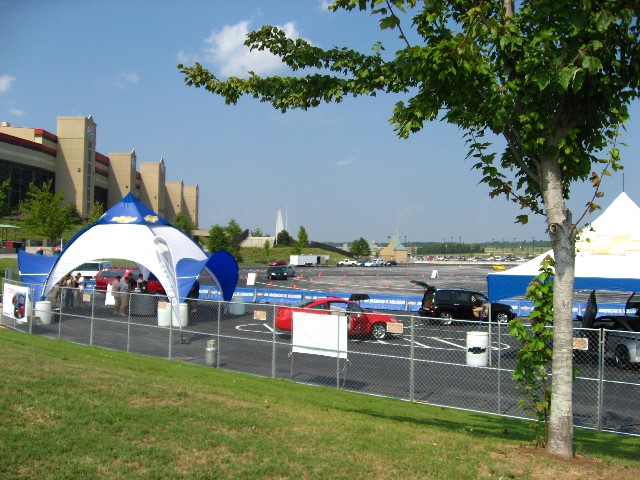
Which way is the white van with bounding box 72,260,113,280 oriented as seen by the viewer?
to the viewer's left

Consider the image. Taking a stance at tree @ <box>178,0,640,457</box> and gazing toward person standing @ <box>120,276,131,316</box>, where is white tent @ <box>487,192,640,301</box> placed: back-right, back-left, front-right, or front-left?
front-right

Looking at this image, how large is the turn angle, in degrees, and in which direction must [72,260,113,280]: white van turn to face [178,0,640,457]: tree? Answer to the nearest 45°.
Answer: approximately 90° to its left

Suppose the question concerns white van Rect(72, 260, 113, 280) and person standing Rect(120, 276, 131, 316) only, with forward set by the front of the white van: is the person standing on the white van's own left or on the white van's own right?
on the white van's own left

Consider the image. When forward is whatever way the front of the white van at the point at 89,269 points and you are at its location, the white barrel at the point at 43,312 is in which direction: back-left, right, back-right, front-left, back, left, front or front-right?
left

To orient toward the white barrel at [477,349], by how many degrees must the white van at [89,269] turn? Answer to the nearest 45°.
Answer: approximately 90° to its left

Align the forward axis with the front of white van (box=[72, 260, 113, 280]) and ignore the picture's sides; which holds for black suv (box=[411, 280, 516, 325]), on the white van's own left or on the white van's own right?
on the white van's own left

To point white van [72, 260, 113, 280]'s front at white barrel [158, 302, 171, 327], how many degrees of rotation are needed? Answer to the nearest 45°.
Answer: approximately 90° to its left
